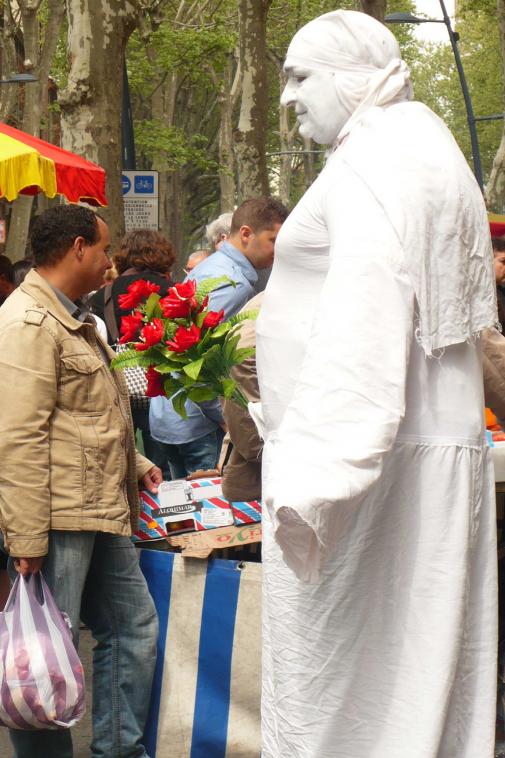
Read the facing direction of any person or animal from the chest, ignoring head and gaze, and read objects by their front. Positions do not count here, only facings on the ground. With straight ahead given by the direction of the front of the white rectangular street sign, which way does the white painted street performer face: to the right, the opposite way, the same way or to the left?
to the right

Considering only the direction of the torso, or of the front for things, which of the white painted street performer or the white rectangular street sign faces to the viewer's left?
the white painted street performer

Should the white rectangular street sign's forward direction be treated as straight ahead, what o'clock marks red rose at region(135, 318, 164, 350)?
The red rose is roughly at 12 o'clock from the white rectangular street sign.

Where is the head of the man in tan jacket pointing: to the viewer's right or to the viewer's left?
to the viewer's right

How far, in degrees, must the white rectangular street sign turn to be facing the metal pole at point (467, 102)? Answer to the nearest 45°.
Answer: approximately 135° to its left

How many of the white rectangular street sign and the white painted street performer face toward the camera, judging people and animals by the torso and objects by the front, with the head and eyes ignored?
1

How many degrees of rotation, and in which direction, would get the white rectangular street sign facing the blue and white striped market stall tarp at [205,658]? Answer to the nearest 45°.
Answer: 0° — it already faces it

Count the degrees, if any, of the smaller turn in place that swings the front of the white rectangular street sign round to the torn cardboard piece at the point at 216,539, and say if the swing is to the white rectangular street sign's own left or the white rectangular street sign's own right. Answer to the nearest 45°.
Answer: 0° — it already faces it

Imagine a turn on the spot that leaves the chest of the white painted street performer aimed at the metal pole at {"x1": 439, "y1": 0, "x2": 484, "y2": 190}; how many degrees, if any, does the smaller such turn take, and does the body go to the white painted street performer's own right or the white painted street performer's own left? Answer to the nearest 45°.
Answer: approximately 90° to the white painted street performer's own right

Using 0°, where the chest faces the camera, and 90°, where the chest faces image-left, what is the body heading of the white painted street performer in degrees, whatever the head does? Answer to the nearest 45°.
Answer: approximately 90°
